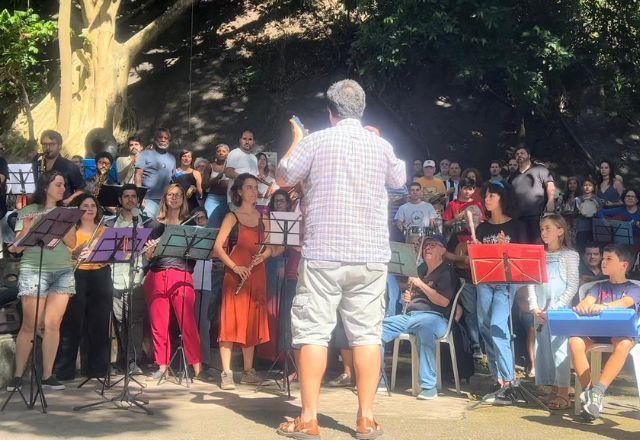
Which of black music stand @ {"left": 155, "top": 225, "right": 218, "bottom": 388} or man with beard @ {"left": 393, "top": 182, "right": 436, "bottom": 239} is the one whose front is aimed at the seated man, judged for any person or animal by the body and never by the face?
the man with beard

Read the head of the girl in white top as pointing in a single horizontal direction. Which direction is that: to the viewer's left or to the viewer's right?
to the viewer's left

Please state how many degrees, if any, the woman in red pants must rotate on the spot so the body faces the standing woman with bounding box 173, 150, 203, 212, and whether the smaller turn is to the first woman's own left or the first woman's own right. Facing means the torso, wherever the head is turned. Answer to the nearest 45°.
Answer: approximately 180°

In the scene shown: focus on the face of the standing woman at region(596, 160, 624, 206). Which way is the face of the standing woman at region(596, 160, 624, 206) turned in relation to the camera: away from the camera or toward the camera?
toward the camera

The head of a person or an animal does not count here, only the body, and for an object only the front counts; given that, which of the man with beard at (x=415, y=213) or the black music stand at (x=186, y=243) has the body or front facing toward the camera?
the man with beard

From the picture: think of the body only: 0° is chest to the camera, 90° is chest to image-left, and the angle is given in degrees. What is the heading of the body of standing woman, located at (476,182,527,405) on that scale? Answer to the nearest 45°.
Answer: approximately 45°

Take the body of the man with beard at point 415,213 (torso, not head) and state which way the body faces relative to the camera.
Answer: toward the camera

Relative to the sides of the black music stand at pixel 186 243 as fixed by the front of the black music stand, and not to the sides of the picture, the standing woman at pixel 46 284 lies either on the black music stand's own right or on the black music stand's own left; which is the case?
on the black music stand's own left

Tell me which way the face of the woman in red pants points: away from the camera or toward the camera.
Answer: toward the camera

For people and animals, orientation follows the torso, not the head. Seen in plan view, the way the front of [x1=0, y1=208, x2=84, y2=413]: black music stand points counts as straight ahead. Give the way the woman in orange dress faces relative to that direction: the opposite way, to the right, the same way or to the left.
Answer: the opposite way

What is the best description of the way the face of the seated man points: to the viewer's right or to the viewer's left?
to the viewer's left

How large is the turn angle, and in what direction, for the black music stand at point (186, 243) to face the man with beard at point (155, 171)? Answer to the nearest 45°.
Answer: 0° — it already faces them
